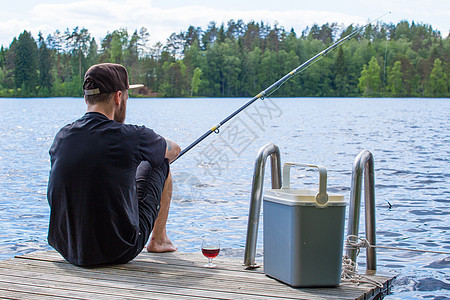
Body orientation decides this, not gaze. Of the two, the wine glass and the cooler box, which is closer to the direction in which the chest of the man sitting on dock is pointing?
the wine glass

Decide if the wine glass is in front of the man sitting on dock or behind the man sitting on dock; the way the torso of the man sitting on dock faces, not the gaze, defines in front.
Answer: in front

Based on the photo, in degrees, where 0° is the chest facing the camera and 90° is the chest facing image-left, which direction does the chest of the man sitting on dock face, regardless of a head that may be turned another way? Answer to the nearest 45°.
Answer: approximately 225°

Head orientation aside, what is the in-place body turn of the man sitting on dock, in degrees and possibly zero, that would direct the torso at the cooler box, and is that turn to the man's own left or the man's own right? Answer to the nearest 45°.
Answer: approximately 45° to the man's own right

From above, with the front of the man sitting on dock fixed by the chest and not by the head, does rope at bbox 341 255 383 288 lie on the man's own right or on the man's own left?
on the man's own right

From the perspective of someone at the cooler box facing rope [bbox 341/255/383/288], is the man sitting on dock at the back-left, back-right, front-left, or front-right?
back-left

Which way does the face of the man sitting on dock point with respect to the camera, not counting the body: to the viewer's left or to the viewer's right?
to the viewer's right
